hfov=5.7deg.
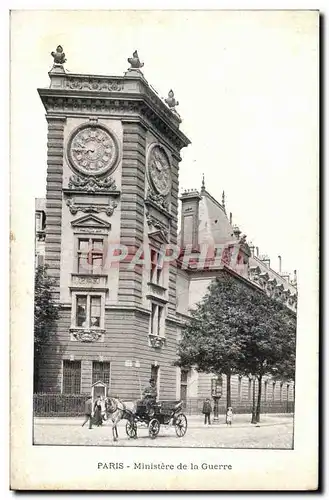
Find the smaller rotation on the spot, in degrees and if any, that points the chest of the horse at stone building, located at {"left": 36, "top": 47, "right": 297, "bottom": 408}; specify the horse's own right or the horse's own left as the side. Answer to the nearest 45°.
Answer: approximately 135° to the horse's own right

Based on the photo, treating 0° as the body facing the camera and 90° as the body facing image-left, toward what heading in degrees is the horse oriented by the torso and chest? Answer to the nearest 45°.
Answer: approximately 45°

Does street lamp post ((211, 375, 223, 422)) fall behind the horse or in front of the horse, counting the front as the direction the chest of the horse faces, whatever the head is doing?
behind

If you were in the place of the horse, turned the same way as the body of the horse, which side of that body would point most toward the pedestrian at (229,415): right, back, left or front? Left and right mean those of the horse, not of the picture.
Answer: back
